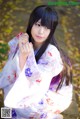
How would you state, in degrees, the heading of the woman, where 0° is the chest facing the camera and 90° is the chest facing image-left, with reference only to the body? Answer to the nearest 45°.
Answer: approximately 45°
